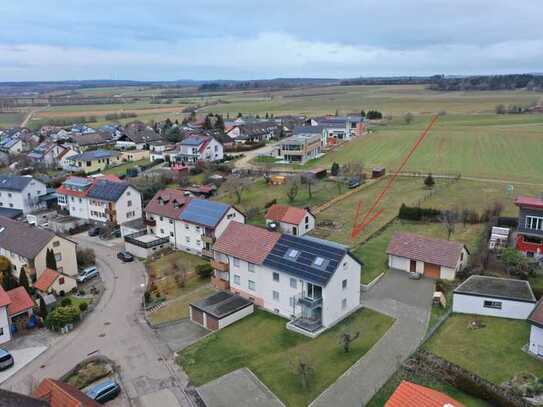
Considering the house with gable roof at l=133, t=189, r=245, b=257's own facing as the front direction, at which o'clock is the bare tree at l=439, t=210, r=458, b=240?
The bare tree is roughly at 8 o'clock from the house with gable roof.

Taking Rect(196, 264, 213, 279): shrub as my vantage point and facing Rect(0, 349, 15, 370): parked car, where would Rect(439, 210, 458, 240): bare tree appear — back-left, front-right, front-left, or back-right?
back-left

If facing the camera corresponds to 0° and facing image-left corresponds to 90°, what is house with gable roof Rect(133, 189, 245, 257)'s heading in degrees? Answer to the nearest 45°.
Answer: approximately 45°

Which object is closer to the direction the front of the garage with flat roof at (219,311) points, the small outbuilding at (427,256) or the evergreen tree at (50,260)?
the evergreen tree

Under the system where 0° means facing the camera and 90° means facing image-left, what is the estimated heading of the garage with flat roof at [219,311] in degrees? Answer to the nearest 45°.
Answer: approximately 45°

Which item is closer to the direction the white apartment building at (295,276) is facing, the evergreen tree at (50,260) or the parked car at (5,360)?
the parked car

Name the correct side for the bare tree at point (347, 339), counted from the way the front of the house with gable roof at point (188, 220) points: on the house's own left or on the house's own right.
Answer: on the house's own left

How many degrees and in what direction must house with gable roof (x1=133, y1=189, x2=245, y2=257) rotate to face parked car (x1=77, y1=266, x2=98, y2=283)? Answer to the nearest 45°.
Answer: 0° — it already faces it

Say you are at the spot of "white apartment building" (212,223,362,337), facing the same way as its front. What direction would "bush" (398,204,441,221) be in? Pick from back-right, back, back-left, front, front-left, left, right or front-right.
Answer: back
